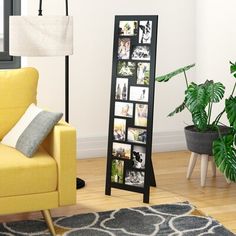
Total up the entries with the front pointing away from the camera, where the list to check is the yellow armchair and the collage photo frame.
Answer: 0

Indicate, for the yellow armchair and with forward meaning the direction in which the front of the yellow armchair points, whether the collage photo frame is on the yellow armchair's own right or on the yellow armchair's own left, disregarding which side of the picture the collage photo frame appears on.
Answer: on the yellow armchair's own left

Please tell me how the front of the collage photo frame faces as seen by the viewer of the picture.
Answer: facing the viewer and to the left of the viewer

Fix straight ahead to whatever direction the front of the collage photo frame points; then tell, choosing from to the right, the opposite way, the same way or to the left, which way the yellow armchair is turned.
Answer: to the left

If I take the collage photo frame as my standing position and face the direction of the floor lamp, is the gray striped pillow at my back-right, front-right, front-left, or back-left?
front-left

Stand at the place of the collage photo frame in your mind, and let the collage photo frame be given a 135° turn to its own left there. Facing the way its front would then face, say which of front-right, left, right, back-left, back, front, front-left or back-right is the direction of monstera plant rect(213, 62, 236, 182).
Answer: front

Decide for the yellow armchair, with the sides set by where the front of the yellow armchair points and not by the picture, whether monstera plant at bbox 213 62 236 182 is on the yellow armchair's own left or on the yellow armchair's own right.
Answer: on the yellow armchair's own left

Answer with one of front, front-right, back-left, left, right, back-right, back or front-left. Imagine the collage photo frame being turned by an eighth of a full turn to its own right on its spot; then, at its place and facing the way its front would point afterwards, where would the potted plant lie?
back

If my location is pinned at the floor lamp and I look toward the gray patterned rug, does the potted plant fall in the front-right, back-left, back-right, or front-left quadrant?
front-left

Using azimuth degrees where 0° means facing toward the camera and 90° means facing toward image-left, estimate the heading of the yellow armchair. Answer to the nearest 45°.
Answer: approximately 315°
